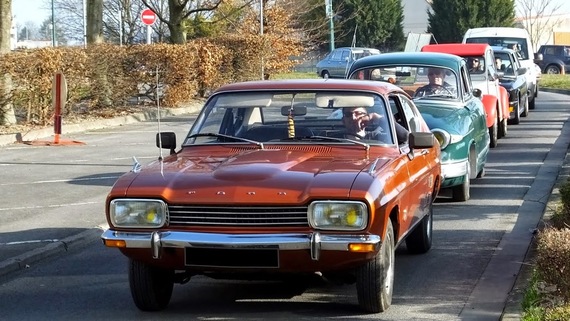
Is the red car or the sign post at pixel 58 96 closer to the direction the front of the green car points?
the sign post

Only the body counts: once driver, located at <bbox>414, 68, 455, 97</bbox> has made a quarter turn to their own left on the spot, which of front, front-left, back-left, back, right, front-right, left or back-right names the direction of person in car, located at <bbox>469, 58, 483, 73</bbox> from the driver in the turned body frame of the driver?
left

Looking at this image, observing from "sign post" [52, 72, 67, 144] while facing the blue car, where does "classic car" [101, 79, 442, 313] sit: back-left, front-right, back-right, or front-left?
back-right

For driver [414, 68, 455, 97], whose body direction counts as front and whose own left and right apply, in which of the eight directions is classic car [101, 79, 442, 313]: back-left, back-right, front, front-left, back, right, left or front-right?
front

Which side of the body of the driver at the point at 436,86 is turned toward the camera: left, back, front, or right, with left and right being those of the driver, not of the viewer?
front

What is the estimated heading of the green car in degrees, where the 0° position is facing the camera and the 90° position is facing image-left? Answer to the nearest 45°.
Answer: approximately 45°

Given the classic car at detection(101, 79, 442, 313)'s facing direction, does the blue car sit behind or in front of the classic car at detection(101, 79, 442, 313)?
behind

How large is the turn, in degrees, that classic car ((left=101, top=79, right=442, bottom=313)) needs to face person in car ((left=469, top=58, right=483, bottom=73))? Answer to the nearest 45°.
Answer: approximately 180°

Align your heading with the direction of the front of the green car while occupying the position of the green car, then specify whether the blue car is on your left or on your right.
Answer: on your right

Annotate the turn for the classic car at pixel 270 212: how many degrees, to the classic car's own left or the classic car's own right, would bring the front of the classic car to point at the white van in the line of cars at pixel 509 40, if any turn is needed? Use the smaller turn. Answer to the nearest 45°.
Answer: approximately 180°

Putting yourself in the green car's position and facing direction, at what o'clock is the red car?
The red car is roughly at 5 o'clock from the green car.

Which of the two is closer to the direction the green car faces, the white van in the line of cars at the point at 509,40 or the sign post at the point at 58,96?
the sign post

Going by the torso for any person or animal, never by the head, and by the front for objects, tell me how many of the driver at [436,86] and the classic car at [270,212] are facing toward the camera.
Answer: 2

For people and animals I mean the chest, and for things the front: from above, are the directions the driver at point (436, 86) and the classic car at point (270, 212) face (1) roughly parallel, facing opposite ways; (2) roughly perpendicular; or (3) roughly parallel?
roughly parallel

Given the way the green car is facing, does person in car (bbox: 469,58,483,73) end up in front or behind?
behind

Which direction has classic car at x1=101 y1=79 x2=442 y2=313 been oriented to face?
toward the camera
